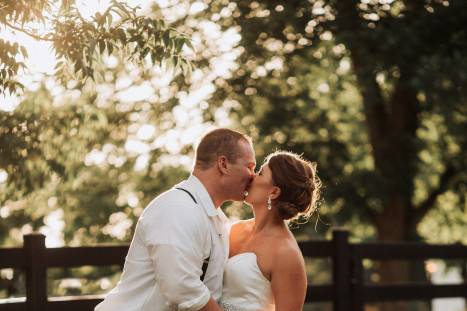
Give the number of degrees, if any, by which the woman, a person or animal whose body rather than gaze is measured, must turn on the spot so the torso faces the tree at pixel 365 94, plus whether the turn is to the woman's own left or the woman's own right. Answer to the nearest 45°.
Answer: approximately 135° to the woman's own right

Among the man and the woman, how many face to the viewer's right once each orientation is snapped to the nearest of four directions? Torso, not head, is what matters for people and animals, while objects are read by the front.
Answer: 1

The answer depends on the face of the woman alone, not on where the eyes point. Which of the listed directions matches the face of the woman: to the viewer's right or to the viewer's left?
to the viewer's left

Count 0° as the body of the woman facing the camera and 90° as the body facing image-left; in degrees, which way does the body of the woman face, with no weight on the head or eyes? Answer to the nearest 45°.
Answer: approximately 45°

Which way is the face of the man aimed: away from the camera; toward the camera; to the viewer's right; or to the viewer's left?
to the viewer's right

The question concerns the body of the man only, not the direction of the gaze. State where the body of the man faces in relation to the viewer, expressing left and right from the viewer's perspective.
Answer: facing to the right of the viewer
